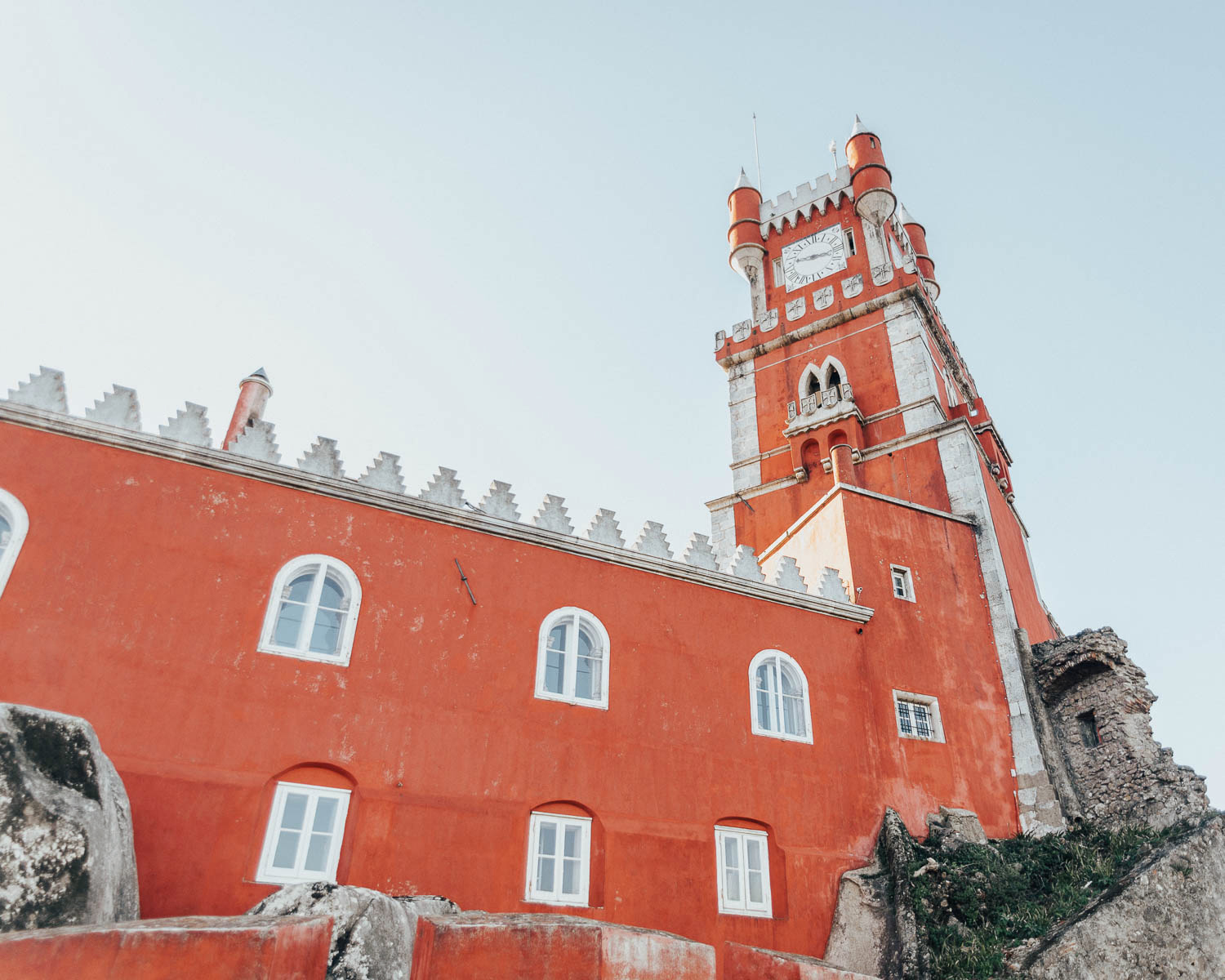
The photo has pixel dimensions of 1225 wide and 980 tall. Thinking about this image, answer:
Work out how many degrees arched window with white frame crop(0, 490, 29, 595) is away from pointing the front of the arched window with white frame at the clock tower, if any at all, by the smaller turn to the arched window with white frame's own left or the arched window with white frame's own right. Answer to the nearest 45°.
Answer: approximately 90° to the arched window with white frame's own left

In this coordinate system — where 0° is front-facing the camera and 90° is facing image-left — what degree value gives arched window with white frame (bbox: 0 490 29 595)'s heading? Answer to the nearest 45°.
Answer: approximately 0°

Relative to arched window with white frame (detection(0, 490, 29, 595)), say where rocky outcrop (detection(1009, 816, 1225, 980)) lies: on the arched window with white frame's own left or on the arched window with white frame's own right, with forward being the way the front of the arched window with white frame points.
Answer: on the arched window with white frame's own left

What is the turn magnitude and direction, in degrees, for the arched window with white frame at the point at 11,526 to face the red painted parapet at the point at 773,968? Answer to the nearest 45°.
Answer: approximately 45° to its left

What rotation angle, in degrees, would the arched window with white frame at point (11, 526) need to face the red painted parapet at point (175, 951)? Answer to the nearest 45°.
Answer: approximately 45° to its left
